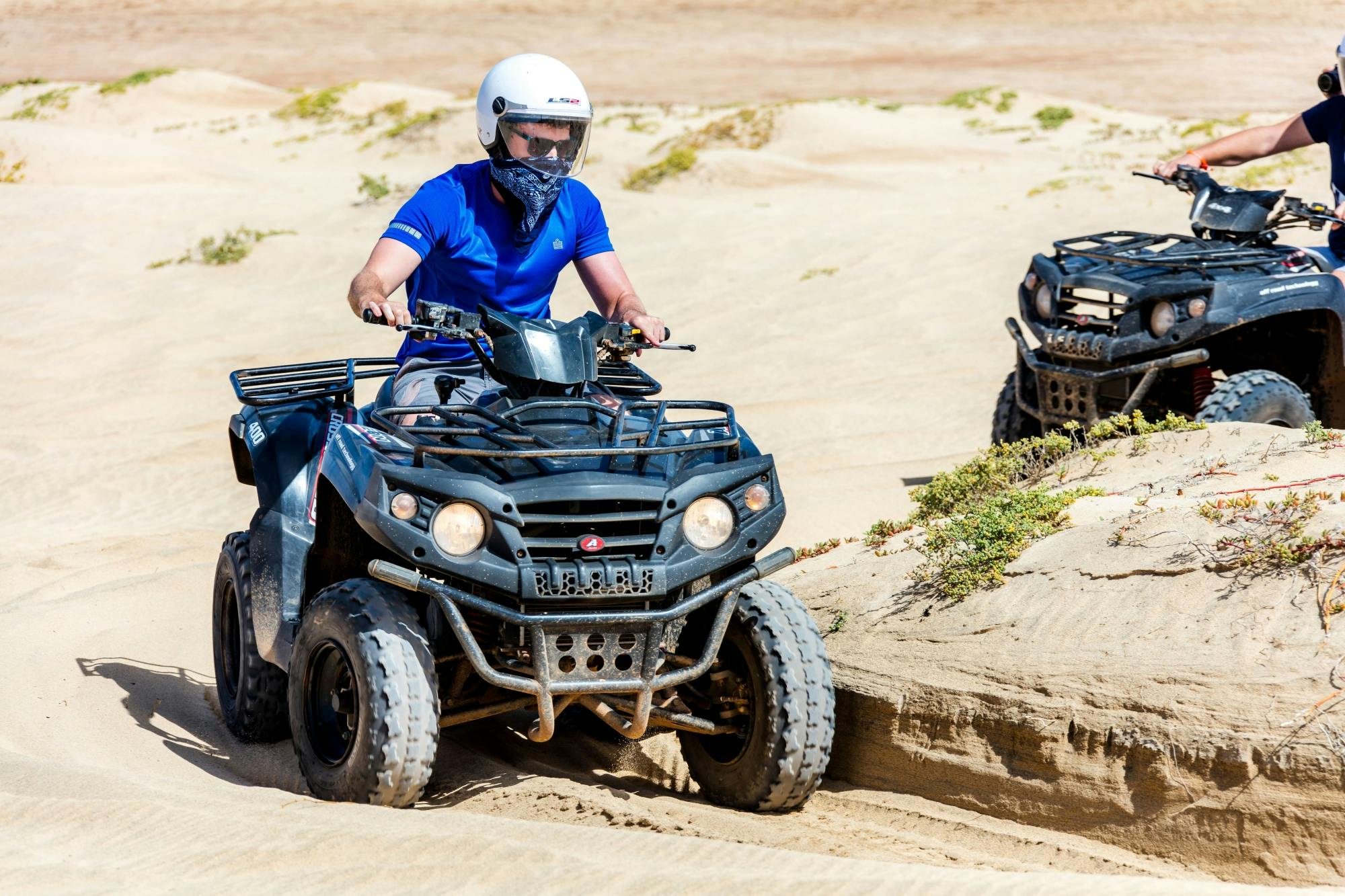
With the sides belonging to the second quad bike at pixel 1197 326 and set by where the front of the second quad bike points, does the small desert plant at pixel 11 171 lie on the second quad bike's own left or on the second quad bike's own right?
on the second quad bike's own right

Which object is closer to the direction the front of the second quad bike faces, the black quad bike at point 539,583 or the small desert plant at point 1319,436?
the black quad bike

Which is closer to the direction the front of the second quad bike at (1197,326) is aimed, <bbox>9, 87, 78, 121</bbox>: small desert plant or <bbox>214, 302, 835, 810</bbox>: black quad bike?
the black quad bike

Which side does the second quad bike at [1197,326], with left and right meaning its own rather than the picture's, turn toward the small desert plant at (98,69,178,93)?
right

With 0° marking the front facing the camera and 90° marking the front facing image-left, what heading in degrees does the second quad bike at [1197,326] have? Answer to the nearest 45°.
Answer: approximately 45°

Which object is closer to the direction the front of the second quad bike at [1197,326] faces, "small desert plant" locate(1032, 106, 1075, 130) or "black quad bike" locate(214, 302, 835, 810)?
the black quad bike

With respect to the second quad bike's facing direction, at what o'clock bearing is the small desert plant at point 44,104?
The small desert plant is roughly at 3 o'clock from the second quad bike.

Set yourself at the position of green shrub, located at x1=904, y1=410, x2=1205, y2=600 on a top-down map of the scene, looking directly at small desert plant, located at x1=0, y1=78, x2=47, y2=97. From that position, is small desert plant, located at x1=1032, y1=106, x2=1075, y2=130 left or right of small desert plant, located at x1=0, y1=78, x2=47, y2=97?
right

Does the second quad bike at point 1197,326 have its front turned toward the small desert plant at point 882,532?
yes

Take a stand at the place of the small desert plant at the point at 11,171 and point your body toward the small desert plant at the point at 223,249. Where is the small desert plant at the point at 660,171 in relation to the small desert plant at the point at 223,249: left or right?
left

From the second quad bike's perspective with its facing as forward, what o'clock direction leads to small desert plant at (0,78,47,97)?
The small desert plant is roughly at 3 o'clock from the second quad bike.
